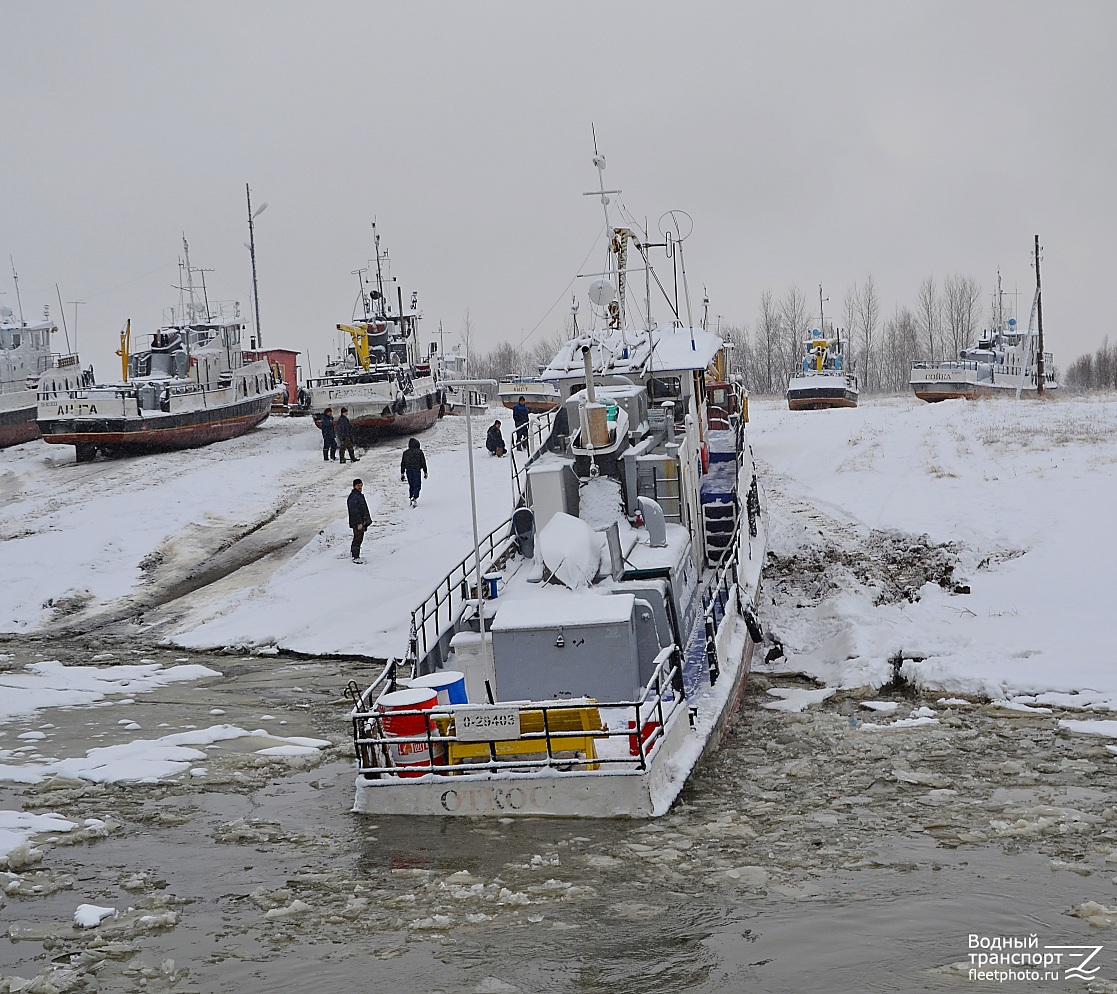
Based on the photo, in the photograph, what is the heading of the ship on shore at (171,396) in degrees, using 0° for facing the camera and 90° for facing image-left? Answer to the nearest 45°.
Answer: approximately 225°

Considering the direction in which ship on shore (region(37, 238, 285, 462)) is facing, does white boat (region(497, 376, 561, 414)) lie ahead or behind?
ahead

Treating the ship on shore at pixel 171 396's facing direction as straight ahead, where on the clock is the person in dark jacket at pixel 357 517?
The person in dark jacket is roughly at 4 o'clock from the ship on shore.

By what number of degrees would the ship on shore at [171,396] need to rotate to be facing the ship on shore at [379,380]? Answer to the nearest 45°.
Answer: approximately 45° to its right

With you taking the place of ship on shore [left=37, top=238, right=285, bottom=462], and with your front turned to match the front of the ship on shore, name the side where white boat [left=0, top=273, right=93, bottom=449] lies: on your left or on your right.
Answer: on your left

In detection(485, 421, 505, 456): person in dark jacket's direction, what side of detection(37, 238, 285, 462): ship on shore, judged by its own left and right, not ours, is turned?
right

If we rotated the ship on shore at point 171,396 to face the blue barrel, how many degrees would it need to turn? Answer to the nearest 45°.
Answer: approximately 135° to its right

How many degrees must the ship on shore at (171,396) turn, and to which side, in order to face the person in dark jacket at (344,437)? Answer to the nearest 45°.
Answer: approximately 90° to its right

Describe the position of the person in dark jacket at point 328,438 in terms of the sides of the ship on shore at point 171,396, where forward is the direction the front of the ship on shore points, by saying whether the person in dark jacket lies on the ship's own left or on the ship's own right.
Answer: on the ship's own right

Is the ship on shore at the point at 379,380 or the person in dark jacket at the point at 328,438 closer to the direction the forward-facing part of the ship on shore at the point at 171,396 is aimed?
the ship on shore
